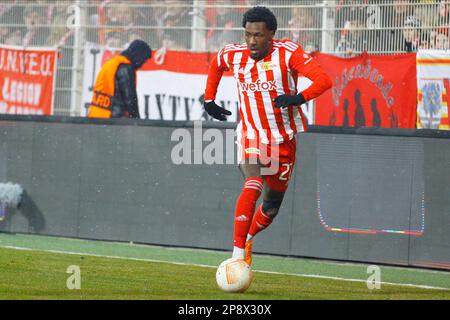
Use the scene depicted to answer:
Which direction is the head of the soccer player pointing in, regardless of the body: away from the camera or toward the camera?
toward the camera

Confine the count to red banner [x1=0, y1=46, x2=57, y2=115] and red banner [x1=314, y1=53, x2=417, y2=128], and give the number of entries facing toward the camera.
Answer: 2

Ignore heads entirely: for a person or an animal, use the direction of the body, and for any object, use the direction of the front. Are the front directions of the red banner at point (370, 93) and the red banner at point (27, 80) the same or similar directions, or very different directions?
same or similar directions

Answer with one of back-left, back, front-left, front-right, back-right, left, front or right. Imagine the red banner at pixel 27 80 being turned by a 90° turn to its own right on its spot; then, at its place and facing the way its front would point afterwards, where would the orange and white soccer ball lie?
left

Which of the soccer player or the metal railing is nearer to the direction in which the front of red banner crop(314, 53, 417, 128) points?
the soccer player

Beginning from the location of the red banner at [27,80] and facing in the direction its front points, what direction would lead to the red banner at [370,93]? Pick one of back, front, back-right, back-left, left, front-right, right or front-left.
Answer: front-left

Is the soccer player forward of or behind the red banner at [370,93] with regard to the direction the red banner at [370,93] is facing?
forward

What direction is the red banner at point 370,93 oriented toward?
toward the camera

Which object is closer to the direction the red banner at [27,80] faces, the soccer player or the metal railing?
the soccer player

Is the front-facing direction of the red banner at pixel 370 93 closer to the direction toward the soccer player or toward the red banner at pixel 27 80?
the soccer player

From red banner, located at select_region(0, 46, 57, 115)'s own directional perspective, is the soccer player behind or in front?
in front

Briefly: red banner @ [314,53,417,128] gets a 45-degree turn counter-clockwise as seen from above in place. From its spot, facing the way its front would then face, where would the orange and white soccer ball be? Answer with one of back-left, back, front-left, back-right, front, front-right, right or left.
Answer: front-right

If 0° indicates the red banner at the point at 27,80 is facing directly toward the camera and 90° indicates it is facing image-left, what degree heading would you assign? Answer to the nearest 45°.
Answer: approximately 0°
